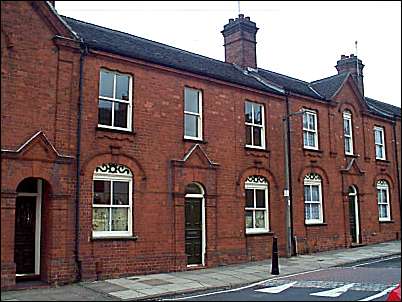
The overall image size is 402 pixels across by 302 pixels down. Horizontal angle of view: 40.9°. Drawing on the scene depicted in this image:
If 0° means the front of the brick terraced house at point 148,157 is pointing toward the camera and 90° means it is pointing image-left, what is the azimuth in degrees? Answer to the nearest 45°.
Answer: approximately 315°
